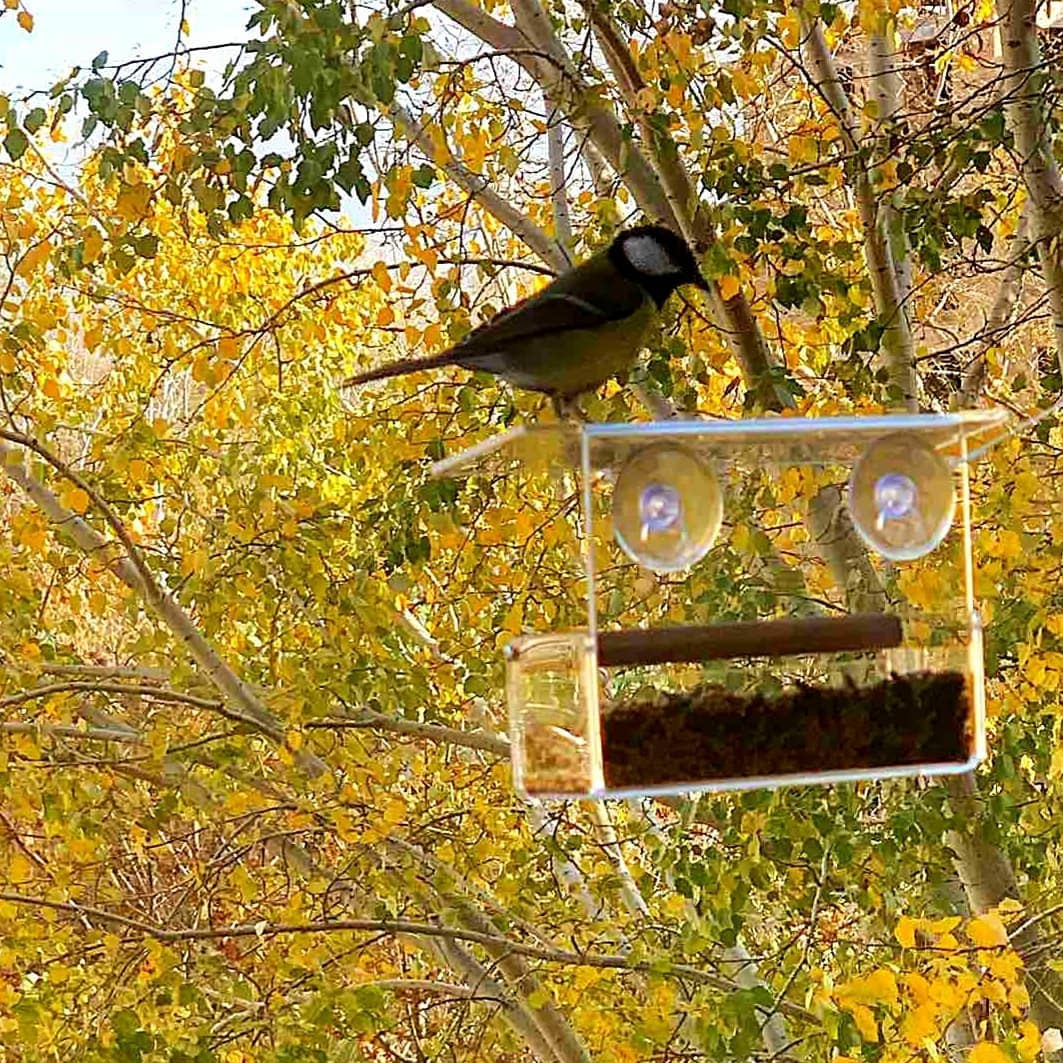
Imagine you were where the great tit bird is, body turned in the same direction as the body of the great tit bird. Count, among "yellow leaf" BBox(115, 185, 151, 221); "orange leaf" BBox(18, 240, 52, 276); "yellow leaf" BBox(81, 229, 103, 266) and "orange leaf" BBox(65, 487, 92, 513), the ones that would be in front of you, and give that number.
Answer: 0

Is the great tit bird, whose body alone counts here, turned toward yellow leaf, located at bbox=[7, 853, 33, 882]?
no

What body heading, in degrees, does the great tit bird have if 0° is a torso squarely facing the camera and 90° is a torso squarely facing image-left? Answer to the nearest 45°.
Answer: approximately 270°

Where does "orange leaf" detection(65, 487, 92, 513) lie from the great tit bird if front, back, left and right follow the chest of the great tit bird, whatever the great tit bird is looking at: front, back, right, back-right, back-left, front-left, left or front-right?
back-left

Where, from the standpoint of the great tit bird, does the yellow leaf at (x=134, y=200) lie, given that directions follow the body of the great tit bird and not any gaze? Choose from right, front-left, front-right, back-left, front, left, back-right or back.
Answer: back-left

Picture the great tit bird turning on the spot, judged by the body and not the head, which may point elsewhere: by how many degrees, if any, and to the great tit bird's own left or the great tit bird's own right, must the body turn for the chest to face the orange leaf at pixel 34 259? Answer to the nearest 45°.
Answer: approximately 135° to the great tit bird's own left
